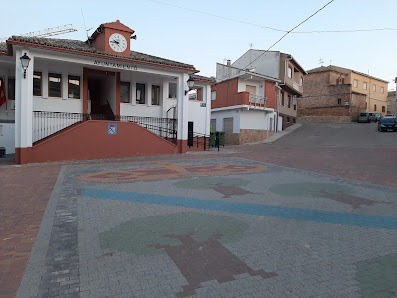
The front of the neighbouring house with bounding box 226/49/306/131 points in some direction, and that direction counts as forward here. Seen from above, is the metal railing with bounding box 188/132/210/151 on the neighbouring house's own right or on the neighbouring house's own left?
on the neighbouring house's own right

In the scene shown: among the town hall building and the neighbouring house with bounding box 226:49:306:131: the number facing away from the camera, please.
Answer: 0

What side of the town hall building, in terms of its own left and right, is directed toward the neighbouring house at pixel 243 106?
left

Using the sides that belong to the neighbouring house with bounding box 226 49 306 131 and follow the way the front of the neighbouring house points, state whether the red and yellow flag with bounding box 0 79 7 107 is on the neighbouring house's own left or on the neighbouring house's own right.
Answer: on the neighbouring house's own right

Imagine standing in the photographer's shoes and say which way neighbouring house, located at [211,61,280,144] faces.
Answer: facing the viewer and to the right of the viewer

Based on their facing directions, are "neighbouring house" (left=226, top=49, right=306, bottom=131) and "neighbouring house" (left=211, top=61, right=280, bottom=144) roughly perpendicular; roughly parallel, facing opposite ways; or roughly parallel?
roughly parallel

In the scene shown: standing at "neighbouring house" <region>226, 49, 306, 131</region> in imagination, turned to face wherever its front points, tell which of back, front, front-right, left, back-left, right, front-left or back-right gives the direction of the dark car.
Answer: left

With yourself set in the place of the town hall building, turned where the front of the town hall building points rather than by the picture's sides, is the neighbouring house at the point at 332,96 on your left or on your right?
on your left

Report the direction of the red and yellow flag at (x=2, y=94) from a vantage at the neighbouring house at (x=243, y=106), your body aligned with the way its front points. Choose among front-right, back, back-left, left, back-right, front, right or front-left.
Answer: right

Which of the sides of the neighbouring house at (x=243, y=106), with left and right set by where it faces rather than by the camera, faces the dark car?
left

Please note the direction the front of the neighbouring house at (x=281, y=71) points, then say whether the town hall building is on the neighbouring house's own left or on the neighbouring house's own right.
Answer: on the neighbouring house's own right

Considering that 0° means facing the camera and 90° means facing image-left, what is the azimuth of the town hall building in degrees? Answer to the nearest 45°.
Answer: approximately 315°

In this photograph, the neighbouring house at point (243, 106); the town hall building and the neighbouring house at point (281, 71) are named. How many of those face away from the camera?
0
